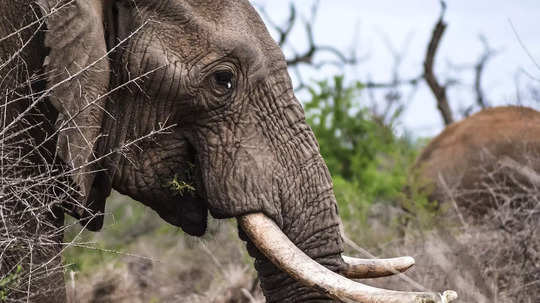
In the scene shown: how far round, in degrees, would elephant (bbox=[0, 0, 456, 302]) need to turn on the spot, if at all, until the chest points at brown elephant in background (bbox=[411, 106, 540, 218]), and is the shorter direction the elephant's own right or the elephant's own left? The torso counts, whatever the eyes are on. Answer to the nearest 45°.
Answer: approximately 45° to the elephant's own left

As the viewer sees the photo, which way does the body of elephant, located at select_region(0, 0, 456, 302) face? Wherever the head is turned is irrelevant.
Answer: to the viewer's right
